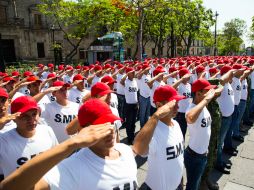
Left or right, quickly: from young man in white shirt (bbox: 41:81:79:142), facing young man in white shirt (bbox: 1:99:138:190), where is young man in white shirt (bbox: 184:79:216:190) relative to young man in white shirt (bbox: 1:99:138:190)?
left

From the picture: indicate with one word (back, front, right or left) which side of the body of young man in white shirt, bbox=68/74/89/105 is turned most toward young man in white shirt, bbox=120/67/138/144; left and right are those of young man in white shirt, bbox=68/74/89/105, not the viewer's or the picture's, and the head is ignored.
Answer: left

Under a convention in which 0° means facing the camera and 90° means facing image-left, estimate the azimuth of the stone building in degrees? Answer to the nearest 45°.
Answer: approximately 315°
